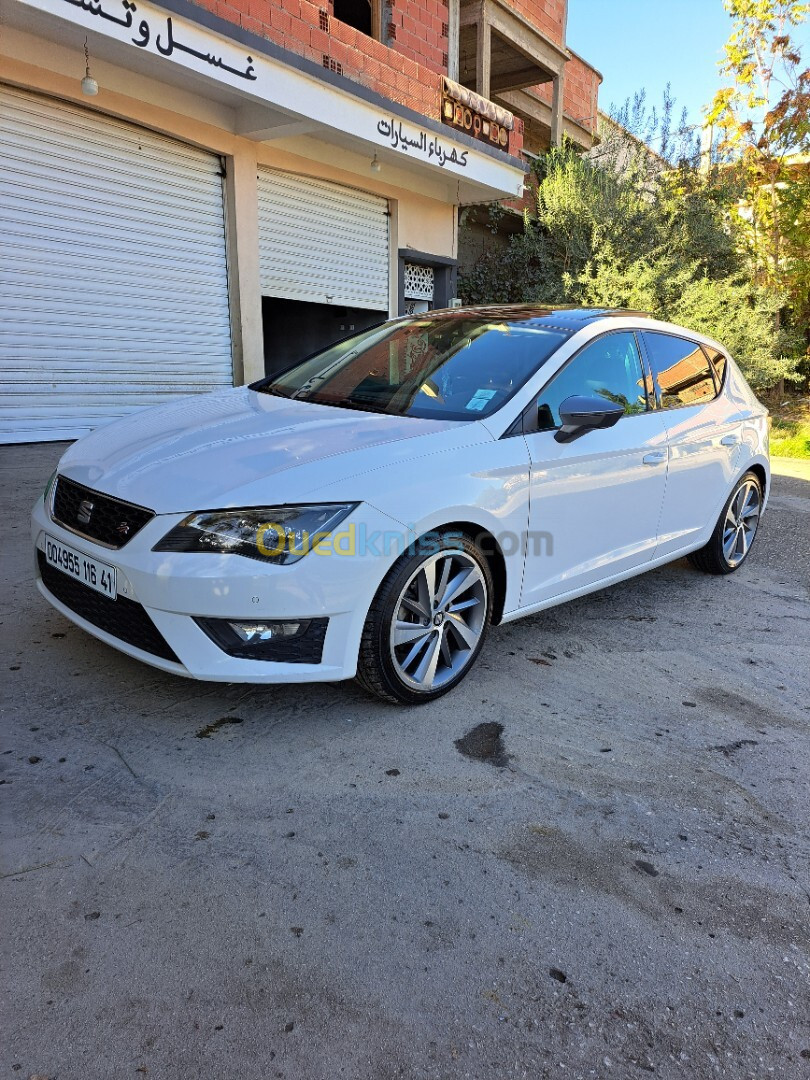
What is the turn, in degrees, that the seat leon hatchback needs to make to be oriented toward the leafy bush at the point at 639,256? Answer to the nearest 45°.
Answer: approximately 135° to its right

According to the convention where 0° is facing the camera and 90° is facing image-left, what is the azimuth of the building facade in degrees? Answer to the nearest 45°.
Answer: approximately 315°

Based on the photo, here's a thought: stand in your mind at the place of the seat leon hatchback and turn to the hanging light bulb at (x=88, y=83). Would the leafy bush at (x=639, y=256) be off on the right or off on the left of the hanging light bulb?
right

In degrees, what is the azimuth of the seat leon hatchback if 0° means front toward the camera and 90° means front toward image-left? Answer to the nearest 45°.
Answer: approximately 45°

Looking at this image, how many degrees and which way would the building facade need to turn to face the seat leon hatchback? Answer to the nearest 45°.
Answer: approximately 45° to its right

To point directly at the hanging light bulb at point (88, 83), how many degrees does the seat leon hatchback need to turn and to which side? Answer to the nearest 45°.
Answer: approximately 90° to its right

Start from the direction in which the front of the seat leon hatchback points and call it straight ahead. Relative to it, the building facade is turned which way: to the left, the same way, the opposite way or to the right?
to the left

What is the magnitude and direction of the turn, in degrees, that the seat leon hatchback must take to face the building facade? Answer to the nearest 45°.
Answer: approximately 135° to its right

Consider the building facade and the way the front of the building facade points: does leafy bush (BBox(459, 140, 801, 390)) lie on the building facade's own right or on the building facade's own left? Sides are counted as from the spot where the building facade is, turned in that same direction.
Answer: on the building facade's own left
